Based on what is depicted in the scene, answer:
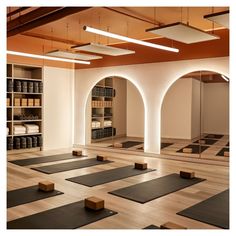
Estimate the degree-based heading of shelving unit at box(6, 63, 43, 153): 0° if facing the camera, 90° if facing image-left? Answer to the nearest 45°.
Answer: approximately 315°

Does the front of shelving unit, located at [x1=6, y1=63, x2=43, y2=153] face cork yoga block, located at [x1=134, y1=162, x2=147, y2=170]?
yes

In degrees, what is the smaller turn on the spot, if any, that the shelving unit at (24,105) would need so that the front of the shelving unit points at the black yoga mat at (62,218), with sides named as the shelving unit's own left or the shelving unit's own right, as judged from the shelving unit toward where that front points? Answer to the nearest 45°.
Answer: approximately 45° to the shelving unit's own right

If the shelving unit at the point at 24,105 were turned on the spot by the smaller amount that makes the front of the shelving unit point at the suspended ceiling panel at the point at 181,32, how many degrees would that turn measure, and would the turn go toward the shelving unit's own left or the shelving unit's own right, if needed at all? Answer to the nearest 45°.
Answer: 0° — it already faces it

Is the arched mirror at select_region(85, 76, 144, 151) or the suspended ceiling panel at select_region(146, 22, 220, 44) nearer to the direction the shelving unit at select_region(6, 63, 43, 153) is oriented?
the suspended ceiling panel

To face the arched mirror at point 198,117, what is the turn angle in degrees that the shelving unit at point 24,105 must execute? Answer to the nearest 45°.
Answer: approximately 45° to its left

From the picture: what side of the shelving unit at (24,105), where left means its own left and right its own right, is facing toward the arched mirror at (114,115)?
left

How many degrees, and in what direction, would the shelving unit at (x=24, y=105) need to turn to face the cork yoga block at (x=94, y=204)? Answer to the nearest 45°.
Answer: approximately 45° to its right
